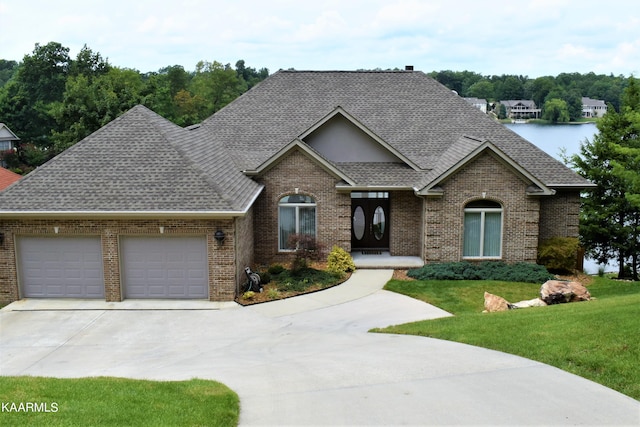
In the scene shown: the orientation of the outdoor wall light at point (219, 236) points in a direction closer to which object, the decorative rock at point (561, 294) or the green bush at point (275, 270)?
the decorative rock

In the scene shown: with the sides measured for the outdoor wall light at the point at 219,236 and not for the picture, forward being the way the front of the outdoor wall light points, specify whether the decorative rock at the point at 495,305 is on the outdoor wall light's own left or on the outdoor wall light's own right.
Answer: on the outdoor wall light's own left

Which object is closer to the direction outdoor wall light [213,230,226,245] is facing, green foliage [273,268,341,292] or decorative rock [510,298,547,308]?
the decorative rock

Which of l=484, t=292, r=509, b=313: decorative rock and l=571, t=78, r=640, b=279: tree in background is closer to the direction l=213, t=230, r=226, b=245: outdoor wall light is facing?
the decorative rock

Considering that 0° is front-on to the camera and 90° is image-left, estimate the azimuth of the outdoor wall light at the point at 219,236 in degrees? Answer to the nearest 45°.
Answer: approximately 0°

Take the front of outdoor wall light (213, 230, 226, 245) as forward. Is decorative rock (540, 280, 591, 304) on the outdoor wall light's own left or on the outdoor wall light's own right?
on the outdoor wall light's own left

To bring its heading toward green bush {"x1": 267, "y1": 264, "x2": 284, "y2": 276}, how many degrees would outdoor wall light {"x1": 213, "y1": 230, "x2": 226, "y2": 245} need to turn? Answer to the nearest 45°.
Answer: approximately 135° to its left

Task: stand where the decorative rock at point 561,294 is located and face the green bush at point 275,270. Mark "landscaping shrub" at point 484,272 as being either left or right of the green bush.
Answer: right

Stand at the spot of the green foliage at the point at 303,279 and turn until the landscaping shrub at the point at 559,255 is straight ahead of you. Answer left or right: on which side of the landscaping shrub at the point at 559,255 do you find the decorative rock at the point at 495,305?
right

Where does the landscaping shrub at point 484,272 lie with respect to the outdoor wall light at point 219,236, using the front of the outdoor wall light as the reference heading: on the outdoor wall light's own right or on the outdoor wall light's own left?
on the outdoor wall light's own left

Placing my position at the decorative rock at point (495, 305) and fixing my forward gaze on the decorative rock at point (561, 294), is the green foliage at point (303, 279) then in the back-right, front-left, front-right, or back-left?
back-left

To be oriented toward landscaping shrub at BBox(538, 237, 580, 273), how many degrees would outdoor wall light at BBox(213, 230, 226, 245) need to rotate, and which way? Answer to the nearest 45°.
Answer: approximately 90° to its left

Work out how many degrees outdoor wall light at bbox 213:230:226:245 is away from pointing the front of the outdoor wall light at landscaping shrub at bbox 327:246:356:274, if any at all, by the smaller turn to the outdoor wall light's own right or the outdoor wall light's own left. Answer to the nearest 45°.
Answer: approximately 135° to the outdoor wall light's own left

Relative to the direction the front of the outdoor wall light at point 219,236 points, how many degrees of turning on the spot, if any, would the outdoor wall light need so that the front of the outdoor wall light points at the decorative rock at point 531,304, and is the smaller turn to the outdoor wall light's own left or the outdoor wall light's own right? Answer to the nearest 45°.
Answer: approximately 90° to the outdoor wall light's own left

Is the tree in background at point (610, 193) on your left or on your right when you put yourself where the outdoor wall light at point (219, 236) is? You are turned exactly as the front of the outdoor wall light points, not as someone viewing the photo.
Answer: on your left
